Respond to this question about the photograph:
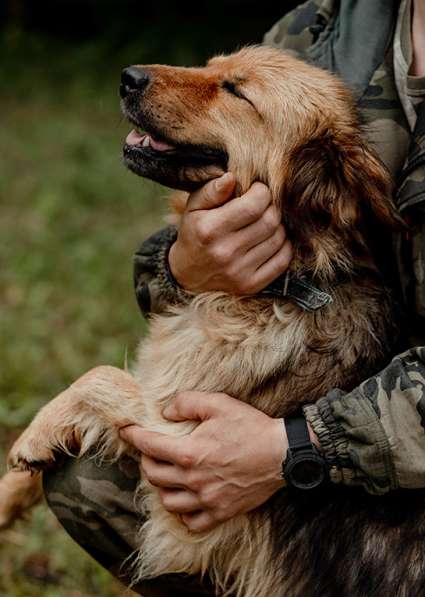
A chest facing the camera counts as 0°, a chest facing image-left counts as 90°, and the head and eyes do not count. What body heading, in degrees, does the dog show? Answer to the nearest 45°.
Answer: approximately 90°
